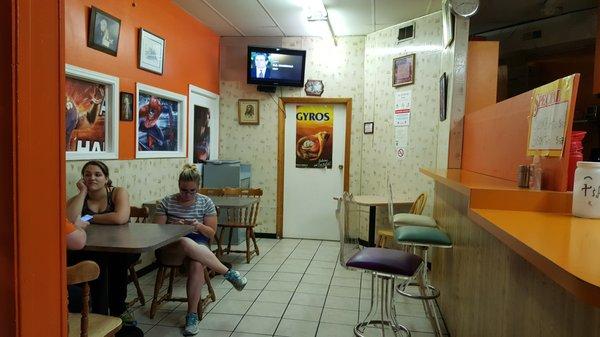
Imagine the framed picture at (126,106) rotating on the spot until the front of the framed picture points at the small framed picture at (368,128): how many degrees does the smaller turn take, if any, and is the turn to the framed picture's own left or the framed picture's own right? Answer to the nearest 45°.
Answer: approximately 45° to the framed picture's own left

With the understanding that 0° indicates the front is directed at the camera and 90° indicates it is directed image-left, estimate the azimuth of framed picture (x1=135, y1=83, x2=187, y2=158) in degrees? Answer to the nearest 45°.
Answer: approximately 315°

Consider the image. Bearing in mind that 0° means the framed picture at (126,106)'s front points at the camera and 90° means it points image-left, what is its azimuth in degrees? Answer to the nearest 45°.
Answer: approximately 315°

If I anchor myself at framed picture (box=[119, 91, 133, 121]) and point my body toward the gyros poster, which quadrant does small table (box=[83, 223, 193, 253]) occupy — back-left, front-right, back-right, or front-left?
back-right

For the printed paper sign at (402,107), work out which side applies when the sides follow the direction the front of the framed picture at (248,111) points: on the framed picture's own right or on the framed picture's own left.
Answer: on the framed picture's own left

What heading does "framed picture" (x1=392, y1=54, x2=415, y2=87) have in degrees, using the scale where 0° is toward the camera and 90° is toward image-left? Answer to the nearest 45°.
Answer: approximately 45°

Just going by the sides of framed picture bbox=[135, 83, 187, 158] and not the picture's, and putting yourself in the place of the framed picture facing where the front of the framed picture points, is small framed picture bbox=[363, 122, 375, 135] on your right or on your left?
on your left

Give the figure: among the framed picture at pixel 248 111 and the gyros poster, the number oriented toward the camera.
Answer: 2
